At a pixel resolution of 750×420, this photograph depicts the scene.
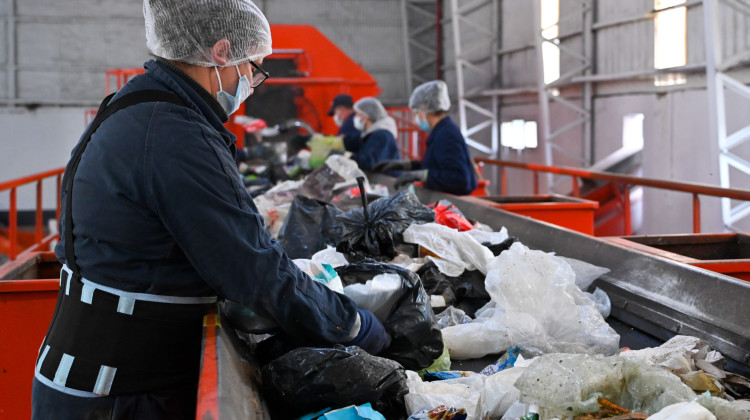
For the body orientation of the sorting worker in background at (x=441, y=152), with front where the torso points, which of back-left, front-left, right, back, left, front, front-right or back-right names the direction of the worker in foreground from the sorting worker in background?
left

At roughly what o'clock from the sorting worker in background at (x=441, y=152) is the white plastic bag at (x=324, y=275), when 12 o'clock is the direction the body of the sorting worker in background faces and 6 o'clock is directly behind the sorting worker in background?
The white plastic bag is roughly at 9 o'clock from the sorting worker in background.

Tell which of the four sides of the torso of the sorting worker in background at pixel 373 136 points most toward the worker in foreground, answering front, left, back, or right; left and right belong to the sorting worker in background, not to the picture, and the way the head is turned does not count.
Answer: left

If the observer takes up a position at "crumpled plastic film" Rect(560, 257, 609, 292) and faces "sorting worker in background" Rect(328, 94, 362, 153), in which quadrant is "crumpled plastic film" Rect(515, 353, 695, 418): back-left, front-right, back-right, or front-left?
back-left

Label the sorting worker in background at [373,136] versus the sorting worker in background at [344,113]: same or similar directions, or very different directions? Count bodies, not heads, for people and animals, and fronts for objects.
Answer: same or similar directions

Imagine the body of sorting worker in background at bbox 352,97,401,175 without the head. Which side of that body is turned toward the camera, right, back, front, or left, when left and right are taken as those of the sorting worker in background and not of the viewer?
left

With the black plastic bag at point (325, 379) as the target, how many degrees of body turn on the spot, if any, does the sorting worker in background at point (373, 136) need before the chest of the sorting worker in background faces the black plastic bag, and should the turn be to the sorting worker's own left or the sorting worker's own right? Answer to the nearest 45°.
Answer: approximately 90° to the sorting worker's own left

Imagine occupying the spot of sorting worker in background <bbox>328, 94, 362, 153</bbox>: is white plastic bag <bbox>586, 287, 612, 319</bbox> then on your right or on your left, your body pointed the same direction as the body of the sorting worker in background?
on your left

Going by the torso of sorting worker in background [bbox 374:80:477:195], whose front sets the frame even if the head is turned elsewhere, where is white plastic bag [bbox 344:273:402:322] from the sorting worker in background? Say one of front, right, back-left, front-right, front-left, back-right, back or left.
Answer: left

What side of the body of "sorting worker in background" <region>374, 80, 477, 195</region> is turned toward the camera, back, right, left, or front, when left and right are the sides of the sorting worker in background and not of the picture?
left

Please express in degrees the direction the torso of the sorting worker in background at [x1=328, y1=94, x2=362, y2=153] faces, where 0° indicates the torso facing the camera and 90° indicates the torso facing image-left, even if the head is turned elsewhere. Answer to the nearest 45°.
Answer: approximately 90°

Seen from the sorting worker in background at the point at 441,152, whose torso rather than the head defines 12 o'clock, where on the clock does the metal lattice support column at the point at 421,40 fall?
The metal lattice support column is roughly at 3 o'clock from the sorting worker in background.

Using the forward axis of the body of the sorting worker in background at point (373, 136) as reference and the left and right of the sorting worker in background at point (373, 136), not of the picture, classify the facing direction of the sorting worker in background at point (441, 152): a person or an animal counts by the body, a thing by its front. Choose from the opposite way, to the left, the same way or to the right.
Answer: the same way
